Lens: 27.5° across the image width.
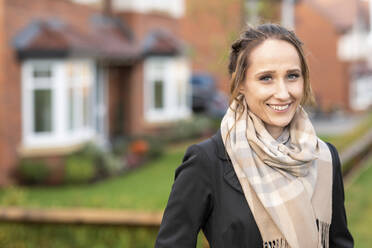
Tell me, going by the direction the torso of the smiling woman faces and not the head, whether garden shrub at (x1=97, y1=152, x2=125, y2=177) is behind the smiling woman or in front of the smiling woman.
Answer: behind

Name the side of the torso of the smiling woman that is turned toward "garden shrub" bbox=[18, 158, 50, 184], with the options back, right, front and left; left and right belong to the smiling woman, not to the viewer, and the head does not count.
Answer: back

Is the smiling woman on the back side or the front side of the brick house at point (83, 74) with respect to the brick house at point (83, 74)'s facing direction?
on the front side

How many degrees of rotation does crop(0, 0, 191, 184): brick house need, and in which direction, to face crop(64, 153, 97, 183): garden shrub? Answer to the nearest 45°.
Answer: approximately 45° to its right

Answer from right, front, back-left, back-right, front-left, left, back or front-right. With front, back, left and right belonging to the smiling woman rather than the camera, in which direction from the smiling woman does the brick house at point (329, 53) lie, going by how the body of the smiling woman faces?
back-left

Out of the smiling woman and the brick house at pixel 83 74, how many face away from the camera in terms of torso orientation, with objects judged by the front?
0

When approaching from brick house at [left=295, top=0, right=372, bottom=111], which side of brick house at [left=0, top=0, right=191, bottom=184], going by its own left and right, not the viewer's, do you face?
left

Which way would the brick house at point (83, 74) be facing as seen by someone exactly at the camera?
facing the viewer and to the right of the viewer
